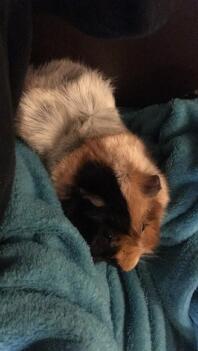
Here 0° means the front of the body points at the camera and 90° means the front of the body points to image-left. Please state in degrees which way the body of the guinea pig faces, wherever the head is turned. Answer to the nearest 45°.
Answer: approximately 0°
